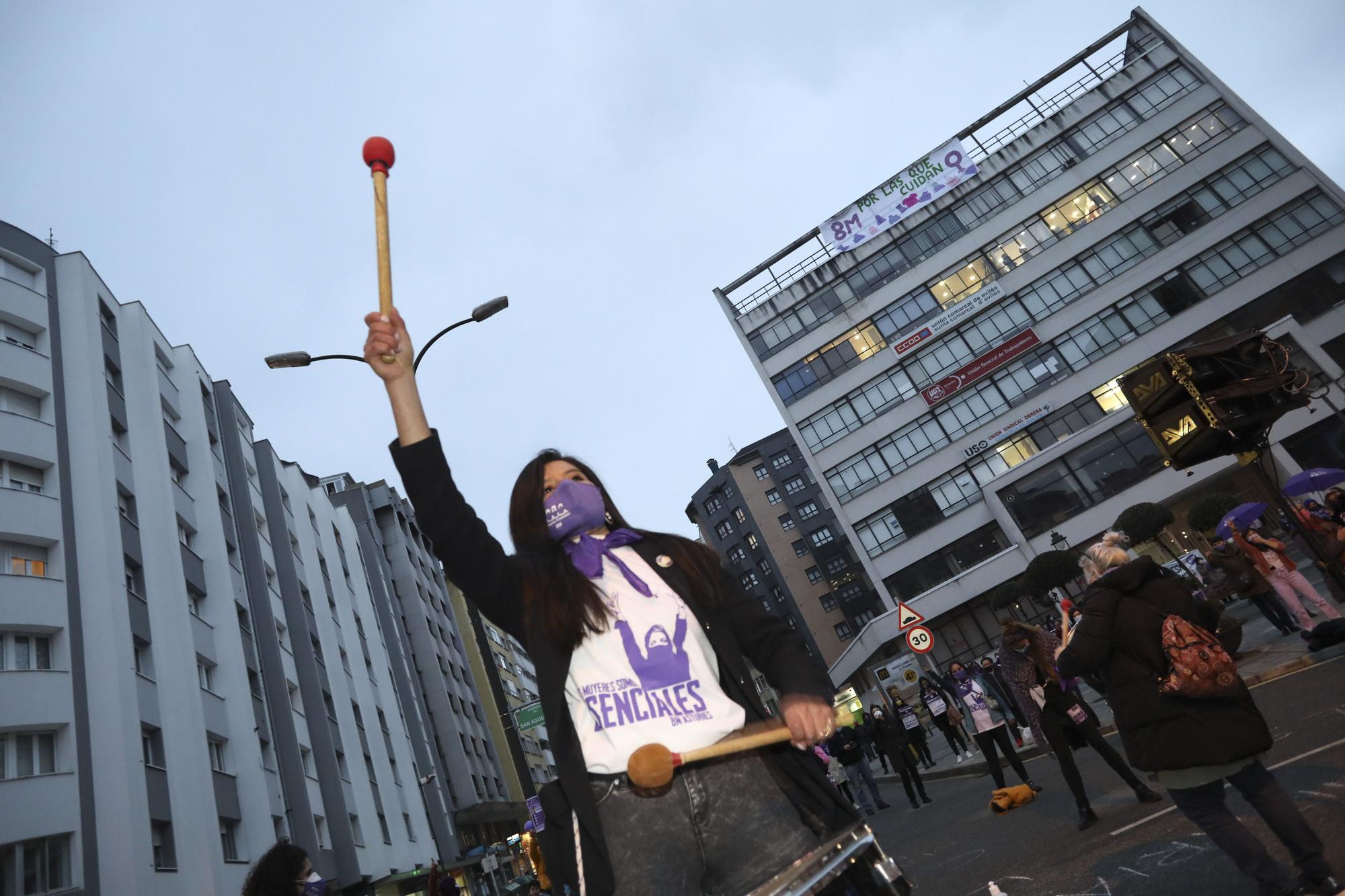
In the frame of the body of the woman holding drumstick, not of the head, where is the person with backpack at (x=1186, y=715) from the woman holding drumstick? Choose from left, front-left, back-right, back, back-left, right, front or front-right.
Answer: back-left

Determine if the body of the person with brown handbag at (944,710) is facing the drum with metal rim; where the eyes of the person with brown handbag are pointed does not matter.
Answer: yes

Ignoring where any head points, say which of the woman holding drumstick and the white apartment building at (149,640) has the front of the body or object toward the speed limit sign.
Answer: the white apartment building

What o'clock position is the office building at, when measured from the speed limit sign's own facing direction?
The office building is roughly at 7 o'clock from the speed limit sign.
